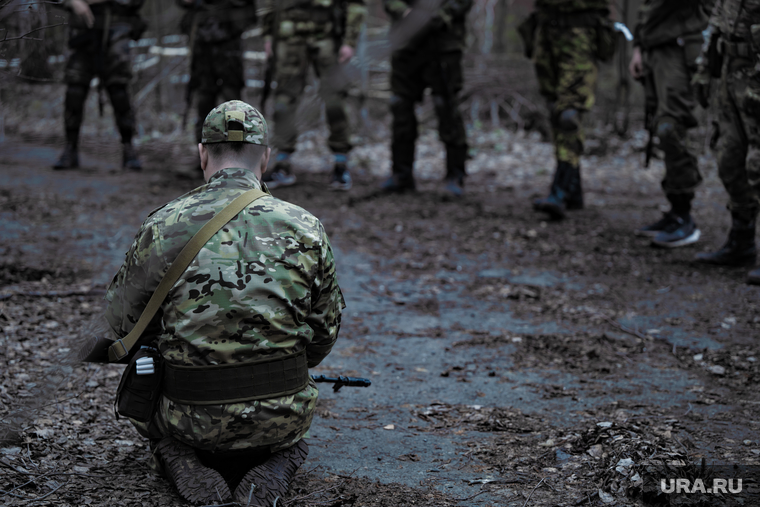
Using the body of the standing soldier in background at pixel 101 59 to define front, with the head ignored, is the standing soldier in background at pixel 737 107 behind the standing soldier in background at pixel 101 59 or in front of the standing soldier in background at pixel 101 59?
in front

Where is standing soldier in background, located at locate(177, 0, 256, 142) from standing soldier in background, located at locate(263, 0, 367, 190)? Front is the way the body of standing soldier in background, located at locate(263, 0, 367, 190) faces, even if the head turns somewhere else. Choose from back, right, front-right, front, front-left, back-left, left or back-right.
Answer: right

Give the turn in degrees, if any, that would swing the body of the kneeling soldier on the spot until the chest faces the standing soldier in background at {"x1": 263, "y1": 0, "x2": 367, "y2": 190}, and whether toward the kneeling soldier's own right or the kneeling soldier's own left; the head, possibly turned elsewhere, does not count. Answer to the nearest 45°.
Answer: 0° — they already face them

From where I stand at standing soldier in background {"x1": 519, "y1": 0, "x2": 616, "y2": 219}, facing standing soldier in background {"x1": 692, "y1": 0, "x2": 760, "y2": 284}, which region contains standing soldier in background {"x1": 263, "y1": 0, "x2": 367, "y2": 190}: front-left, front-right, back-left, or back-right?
back-right

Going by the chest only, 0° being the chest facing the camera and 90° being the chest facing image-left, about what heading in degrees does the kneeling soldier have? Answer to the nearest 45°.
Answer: approximately 180°

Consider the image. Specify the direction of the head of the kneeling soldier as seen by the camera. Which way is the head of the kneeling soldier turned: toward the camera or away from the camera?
away from the camera

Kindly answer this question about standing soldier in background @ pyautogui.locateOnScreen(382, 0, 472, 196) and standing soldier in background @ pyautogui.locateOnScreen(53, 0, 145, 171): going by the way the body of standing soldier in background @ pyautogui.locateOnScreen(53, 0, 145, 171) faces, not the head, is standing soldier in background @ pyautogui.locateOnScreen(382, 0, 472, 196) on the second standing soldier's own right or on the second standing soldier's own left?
on the second standing soldier's own left

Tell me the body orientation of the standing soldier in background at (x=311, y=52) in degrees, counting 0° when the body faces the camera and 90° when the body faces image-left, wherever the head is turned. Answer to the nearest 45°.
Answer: approximately 0°
